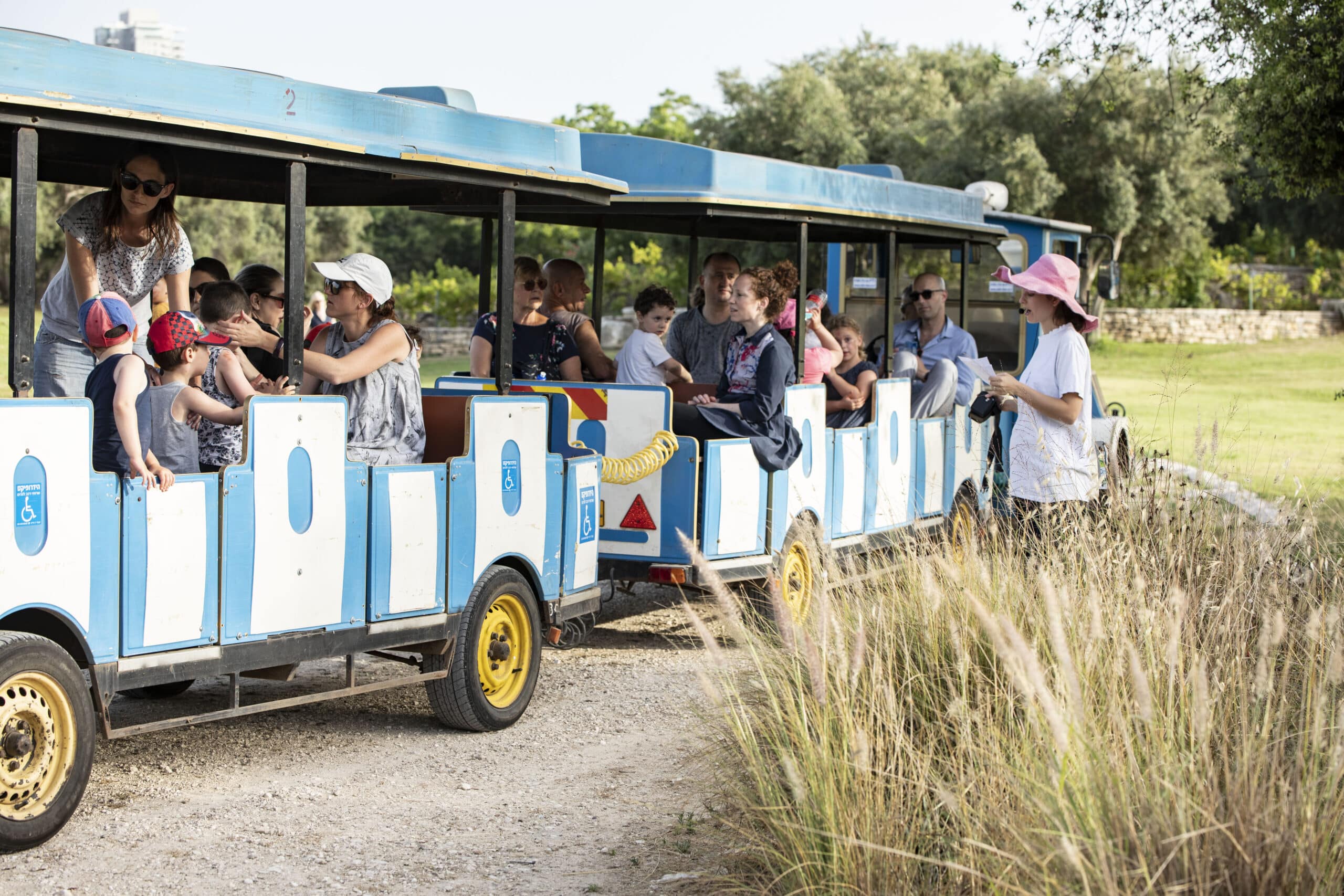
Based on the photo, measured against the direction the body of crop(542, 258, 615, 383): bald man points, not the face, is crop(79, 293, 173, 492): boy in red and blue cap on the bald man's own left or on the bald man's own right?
on the bald man's own right

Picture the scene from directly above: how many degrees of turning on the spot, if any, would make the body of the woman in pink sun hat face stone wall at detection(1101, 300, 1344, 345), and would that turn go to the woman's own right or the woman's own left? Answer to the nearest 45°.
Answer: approximately 90° to the woman's own right

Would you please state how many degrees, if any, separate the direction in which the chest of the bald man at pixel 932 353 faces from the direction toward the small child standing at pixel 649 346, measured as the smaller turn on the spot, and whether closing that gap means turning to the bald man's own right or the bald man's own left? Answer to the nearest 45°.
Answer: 0° — they already face them

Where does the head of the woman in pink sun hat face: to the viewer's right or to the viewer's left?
to the viewer's left

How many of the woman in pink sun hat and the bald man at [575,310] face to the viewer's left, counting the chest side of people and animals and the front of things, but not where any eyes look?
1

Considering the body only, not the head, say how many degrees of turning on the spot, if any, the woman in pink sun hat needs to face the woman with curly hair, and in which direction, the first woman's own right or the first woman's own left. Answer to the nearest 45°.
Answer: approximately 45° to the first woman's own right

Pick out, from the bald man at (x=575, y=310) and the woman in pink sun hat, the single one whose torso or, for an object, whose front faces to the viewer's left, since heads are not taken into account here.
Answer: the woman in pink sun hat

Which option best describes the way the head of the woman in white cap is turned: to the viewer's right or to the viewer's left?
to the viewer's left

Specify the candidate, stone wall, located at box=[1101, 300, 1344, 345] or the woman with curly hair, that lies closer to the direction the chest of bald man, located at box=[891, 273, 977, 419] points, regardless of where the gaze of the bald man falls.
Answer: the woman with curly hair

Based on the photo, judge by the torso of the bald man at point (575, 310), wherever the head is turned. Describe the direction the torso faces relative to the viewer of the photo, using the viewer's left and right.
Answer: facing to the right of the viewer

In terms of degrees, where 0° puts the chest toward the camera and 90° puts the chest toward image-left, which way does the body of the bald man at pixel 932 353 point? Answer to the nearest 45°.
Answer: approximately 45°

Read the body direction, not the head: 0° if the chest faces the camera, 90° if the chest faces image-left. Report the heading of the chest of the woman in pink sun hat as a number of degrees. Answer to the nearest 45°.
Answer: approximately 90°

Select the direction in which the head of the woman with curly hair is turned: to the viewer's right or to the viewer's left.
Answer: to the viewer's left
